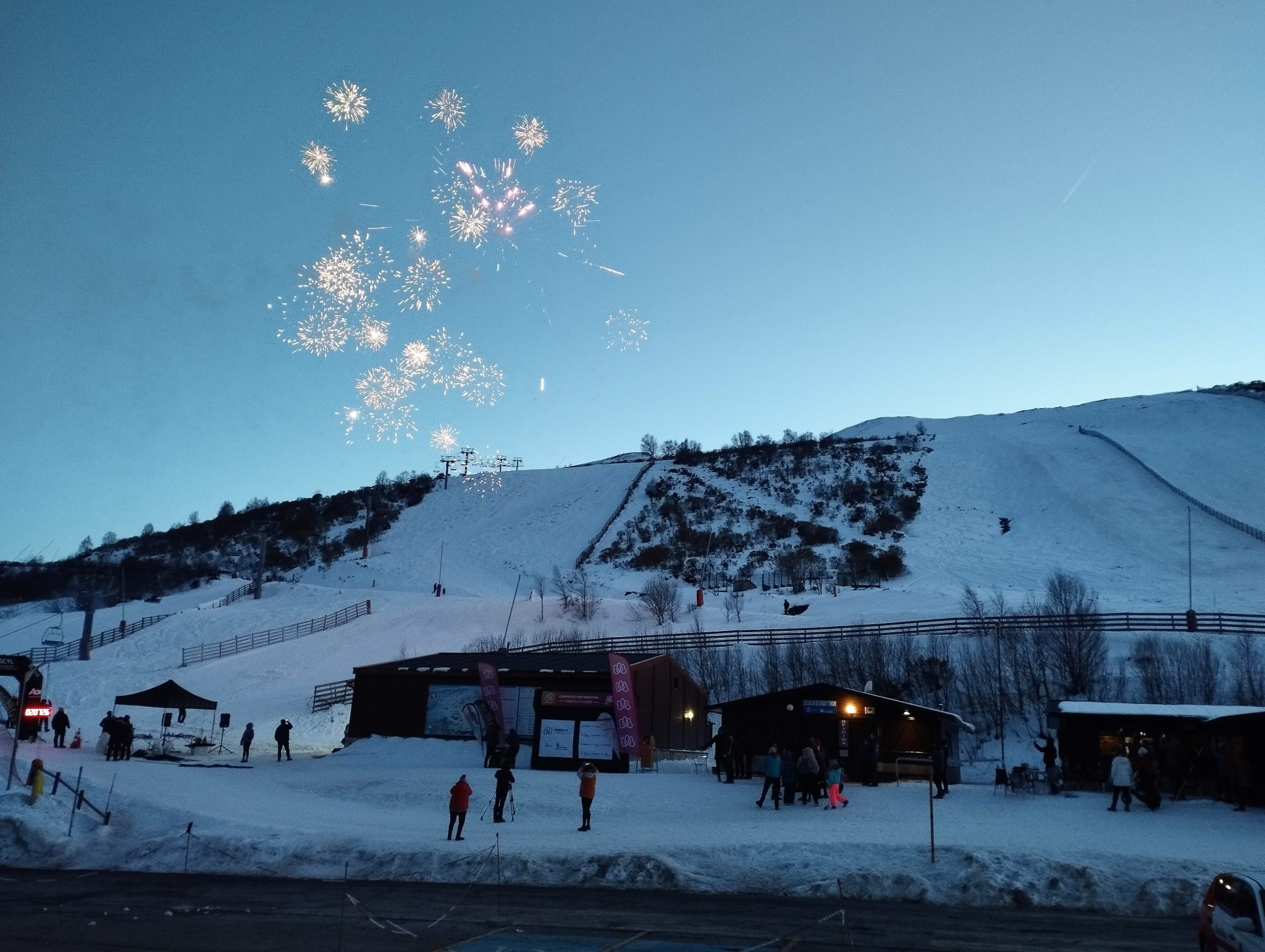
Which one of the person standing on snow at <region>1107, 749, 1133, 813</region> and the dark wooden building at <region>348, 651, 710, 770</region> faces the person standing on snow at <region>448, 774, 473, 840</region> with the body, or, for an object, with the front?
the dark wooden building

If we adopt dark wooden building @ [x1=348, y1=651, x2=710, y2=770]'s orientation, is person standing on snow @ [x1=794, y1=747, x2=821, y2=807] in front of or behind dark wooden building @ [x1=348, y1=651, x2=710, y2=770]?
in front

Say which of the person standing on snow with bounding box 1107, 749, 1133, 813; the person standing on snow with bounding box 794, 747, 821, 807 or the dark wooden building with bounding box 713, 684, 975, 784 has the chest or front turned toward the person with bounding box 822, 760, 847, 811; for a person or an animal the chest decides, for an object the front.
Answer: the dark wooden building

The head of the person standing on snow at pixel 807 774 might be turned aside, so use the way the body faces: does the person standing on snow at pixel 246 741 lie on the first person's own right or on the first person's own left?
on the first person's own left

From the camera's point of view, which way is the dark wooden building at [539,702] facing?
toward the camera

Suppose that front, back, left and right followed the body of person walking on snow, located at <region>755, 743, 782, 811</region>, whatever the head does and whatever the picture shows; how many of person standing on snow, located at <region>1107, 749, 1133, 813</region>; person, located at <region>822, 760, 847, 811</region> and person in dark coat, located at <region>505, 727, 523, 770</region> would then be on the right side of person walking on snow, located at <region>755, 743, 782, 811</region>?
2

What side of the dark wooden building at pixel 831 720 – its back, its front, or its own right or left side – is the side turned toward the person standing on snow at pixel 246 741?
right

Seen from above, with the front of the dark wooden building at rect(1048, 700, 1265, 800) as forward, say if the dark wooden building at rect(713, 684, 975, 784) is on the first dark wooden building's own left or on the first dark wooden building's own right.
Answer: on the first dark wooden building's own right

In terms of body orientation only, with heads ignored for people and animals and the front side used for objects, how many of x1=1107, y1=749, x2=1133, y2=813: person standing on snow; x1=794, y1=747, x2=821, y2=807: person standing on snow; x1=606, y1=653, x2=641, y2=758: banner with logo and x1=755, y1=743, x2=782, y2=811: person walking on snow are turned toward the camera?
1

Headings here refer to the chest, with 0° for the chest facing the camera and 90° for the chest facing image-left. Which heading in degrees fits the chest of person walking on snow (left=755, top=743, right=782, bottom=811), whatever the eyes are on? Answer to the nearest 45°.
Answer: approximately 180°

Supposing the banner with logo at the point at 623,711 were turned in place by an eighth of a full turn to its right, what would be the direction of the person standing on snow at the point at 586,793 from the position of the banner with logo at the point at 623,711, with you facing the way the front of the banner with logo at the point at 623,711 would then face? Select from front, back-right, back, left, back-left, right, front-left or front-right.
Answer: front-left

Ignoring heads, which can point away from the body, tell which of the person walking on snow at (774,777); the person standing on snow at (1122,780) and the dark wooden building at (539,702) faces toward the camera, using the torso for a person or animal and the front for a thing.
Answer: the dark wooden building

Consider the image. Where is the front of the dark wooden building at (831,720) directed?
toward the camera

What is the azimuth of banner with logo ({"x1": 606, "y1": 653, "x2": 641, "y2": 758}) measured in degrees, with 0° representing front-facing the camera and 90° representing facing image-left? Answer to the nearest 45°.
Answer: approximately 0°

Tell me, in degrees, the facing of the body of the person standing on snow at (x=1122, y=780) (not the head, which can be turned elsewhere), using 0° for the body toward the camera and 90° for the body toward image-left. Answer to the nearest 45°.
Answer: approximately 180°

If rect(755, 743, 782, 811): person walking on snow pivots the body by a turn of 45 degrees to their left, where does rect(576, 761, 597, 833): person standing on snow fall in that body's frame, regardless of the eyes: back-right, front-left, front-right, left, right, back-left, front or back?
left
